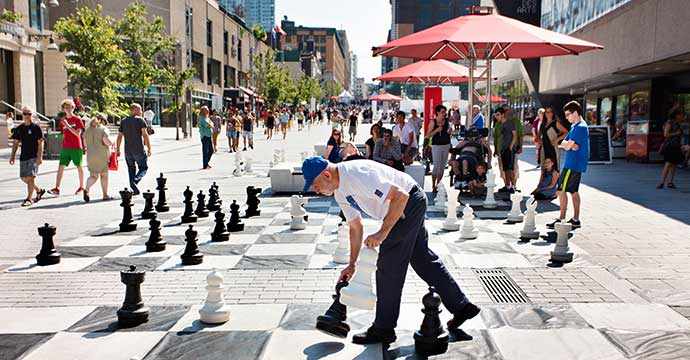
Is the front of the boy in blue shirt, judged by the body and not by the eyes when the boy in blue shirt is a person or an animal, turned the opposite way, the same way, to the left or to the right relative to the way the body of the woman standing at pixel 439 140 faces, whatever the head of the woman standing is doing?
to the right

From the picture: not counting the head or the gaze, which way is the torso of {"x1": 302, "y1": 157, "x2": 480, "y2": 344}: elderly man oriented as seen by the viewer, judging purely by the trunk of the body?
to the viewer's left

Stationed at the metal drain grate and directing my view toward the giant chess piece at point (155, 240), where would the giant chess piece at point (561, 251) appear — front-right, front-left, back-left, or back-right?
back-right

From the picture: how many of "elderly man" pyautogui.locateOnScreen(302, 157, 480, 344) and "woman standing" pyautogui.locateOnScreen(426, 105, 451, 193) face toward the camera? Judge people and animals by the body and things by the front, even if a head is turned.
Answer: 1

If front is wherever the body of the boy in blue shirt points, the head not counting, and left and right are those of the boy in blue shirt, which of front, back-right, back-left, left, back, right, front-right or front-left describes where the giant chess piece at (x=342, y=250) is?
front-left

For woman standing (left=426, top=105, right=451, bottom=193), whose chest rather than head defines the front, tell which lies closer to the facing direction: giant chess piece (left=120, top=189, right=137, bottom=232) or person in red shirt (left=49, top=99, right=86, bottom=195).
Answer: the giant chess piece

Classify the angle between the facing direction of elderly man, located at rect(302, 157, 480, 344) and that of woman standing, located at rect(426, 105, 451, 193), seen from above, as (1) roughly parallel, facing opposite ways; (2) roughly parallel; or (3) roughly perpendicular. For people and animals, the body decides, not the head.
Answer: roughly perpendicular

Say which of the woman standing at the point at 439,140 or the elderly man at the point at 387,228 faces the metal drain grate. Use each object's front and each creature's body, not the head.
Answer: the woman standing

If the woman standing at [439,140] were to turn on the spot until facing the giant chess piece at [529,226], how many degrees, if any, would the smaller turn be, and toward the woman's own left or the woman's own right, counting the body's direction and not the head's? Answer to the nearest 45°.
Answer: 0° — they already face it

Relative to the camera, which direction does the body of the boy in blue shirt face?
to the viewer's left

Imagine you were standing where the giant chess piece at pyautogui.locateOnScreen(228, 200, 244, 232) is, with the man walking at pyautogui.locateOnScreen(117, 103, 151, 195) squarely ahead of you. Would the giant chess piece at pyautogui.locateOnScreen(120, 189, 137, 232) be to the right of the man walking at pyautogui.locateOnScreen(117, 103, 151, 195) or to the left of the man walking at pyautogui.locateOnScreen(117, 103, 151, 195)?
left

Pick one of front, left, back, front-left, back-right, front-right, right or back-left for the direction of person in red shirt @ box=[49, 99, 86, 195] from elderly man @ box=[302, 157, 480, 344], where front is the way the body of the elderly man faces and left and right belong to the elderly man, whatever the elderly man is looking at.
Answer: front-right

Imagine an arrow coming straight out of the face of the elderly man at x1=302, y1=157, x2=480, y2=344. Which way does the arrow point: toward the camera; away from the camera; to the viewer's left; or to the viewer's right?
to the viewer's left

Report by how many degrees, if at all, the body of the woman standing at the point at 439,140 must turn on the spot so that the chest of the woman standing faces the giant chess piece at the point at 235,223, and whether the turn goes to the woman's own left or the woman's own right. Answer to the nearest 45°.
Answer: approximately 45° to the woman's own right

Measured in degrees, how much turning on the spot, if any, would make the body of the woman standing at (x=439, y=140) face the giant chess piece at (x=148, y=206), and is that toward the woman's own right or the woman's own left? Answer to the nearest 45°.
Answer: approximately 45° to the woman's own right
